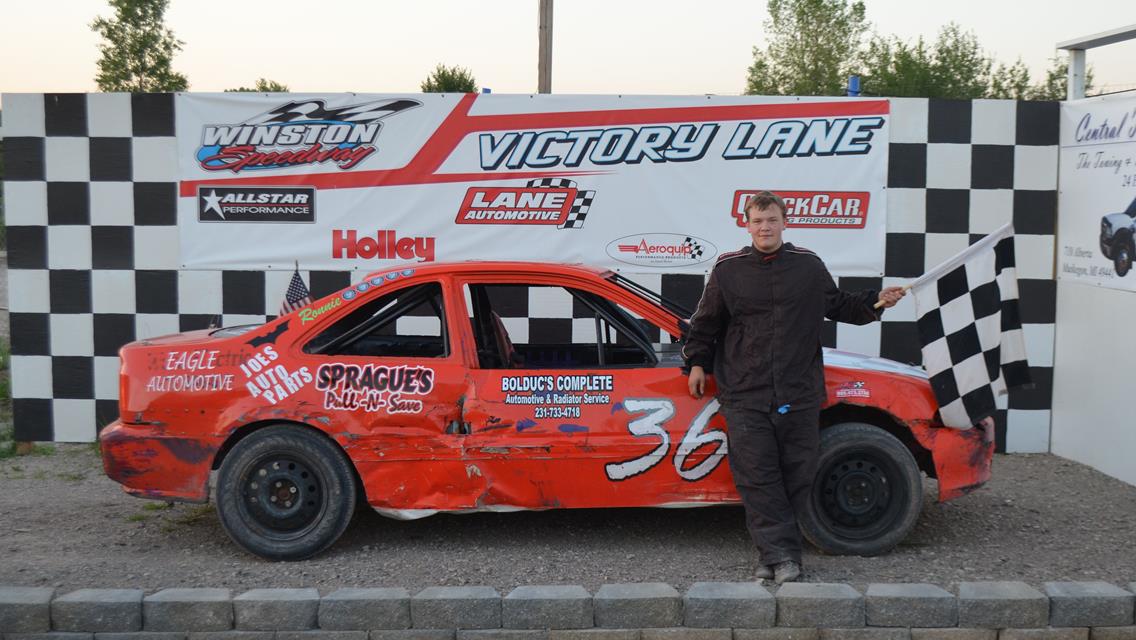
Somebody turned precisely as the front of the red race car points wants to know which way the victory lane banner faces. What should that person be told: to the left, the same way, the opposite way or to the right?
to the right

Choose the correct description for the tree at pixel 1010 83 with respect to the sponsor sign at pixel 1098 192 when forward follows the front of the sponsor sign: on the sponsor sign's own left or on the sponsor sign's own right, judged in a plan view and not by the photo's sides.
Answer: on the sponsor sign's own right

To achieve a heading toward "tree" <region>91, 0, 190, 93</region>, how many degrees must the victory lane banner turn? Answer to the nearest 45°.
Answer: approximately 135° to its right

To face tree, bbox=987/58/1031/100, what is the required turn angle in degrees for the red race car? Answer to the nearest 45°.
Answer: approximately 45° to its left

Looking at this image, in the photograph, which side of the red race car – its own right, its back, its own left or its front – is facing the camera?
right

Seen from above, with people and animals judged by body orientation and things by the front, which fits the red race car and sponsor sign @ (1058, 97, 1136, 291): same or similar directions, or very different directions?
very different directions

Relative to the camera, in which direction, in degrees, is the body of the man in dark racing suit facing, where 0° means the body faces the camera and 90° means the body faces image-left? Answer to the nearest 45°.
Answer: approximately 0°
